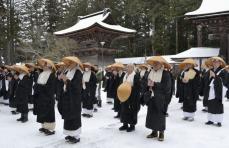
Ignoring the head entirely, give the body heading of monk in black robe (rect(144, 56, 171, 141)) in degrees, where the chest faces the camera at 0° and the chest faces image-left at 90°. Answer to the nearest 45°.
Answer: approximately 45°

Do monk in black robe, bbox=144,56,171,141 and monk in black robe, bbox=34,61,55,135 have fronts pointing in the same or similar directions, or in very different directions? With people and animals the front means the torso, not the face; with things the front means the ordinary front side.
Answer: same or similar directions

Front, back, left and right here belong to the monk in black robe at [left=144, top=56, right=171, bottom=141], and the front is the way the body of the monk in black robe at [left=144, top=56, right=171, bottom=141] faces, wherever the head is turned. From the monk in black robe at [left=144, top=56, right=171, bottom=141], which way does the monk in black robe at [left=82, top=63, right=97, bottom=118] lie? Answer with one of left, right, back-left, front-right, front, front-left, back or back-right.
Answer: right

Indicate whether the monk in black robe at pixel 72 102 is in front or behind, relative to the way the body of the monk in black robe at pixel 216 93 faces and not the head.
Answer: in front

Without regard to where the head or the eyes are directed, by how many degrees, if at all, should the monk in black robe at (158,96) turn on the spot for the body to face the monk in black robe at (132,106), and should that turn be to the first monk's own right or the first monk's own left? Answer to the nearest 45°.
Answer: approximately 90° to the first monk's own right

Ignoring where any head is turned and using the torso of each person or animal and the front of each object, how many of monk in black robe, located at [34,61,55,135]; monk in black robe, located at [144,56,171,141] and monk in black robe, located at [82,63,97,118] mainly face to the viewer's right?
0

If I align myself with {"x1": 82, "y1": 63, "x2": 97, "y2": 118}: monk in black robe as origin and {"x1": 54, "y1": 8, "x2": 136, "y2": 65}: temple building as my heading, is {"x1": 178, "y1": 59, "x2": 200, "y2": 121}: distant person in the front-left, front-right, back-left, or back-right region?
back-right

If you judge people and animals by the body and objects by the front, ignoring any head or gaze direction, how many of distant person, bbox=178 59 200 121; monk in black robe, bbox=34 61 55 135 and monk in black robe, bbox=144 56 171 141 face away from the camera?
0

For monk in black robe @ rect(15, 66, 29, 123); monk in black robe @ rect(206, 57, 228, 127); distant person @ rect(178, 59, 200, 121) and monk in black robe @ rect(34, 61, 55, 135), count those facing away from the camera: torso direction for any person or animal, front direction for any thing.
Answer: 0

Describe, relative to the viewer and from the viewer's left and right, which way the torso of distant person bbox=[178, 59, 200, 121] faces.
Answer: facing the viewer and to the left of the viewer

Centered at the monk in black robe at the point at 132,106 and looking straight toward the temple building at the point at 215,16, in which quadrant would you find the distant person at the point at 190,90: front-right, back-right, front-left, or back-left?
front-right

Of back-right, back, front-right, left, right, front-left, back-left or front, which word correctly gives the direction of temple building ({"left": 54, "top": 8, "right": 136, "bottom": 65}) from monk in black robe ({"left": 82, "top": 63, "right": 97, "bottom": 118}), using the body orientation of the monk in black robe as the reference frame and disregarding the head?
back-right

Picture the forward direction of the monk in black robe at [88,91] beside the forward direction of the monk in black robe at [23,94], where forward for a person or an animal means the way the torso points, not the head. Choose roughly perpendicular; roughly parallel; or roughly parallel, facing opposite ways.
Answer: roughly parallel

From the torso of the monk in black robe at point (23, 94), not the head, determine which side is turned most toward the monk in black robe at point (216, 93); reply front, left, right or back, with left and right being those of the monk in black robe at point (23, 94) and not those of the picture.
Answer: left
